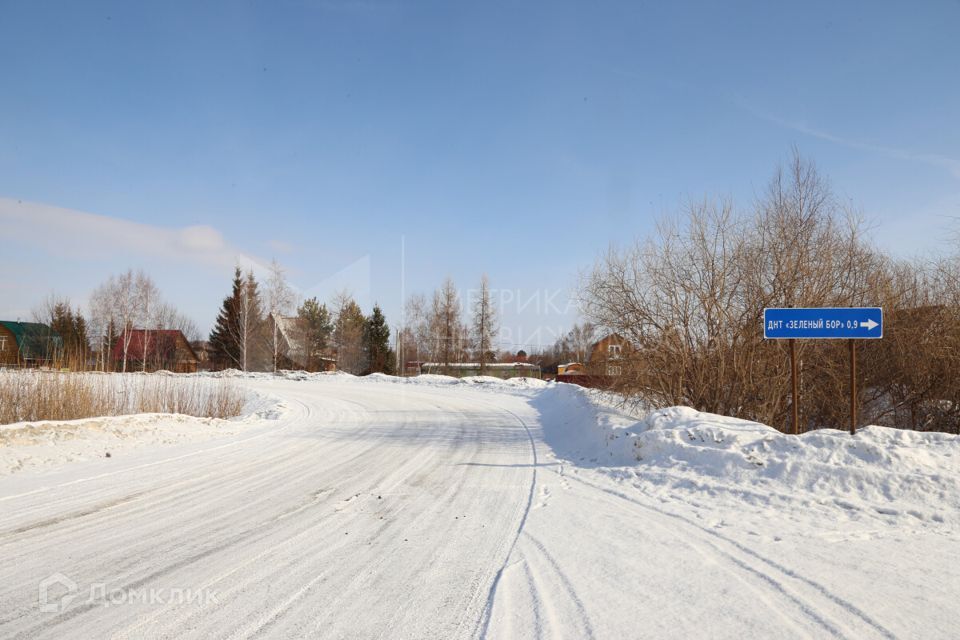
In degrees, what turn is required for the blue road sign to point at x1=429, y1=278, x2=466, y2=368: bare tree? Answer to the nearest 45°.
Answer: approximately 135° to its right

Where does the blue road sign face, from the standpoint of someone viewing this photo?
facing the viewer
